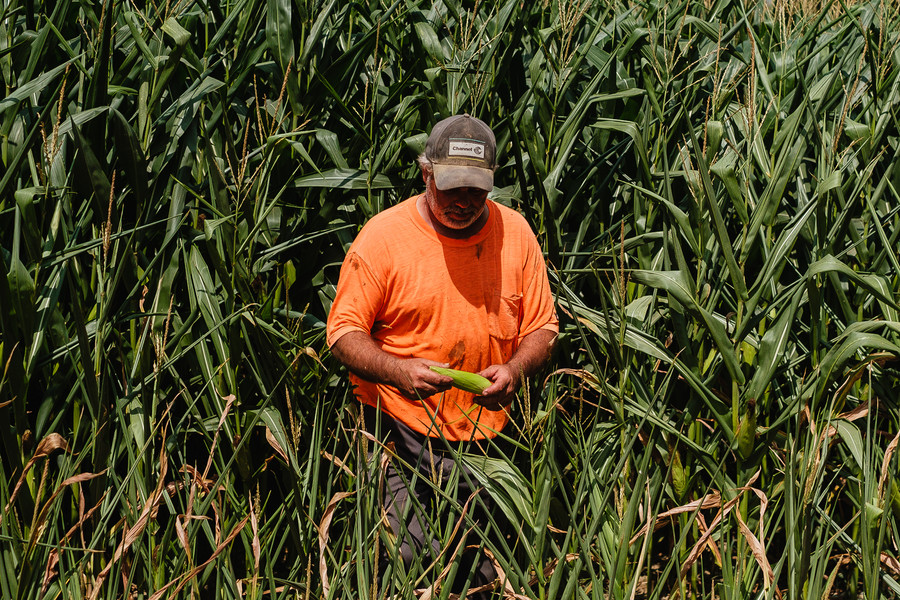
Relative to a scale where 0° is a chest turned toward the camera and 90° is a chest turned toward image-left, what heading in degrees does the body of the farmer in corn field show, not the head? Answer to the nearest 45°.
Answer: approximately 0°

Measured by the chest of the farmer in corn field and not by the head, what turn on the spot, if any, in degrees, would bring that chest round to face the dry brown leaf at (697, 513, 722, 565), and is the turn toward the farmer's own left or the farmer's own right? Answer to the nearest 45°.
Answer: approximately 45° to the farmer's own left

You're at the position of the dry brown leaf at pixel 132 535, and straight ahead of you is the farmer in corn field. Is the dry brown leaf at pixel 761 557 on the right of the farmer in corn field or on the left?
right

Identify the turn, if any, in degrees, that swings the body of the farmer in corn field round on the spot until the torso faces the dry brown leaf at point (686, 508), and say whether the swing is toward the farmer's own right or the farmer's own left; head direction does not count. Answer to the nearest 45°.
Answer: approximately 45° to the farmer's own left

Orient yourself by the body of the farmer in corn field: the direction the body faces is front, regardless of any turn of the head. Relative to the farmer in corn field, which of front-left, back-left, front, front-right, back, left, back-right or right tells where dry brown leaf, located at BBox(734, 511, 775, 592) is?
front-left
